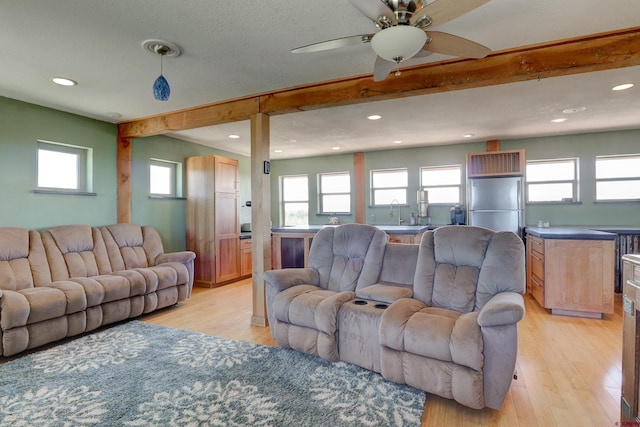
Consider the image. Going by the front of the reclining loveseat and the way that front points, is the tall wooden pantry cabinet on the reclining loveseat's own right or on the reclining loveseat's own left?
on the reclining loveseat's own right

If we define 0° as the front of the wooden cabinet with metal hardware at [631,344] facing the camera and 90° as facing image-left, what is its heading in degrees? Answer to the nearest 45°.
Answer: approximately 45°

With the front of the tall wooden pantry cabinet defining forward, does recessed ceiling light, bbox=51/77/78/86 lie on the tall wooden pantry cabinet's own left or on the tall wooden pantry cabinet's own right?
on the tall wooden pantry cabinet's own right

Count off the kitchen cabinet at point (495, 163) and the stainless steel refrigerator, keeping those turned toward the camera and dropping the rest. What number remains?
2

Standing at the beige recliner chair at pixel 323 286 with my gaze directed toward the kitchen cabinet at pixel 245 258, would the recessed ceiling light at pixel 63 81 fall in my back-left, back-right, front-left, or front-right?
front-left

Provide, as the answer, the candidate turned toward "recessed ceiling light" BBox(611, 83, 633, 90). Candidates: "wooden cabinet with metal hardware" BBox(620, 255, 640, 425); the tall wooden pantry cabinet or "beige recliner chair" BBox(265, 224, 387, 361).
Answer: the tall wooden pantry cabinet

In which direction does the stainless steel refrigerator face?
toward the camera

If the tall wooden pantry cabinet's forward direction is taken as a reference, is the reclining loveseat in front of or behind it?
in front

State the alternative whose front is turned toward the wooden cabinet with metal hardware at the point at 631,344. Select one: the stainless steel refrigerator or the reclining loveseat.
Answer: the stainless steel refrigerator

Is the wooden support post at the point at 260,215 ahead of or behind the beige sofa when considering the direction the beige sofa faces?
ahead

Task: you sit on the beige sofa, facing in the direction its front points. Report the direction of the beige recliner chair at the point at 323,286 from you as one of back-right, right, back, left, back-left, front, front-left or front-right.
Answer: front

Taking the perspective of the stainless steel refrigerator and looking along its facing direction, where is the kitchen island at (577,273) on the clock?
The kitchen island is roughly at 11 o'clock from the stainless steel refrigerator.

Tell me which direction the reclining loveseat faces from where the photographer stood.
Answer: facing the viewer and to the left of the viewer

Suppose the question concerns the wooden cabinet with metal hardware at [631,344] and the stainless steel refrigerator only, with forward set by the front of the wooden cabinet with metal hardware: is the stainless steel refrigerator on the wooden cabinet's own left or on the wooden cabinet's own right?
on the wooden cabinet's own right

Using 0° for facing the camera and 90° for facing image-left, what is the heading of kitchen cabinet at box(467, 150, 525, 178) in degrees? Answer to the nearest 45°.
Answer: approximately 0°

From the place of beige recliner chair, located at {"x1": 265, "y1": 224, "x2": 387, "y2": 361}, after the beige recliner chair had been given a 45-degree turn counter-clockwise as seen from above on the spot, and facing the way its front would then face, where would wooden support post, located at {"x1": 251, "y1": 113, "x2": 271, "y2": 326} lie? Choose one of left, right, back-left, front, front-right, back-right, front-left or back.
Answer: back-right

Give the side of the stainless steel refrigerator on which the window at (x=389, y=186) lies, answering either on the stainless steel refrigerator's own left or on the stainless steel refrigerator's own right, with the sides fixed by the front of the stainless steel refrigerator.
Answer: on the stainless steel refrigerator's own right
